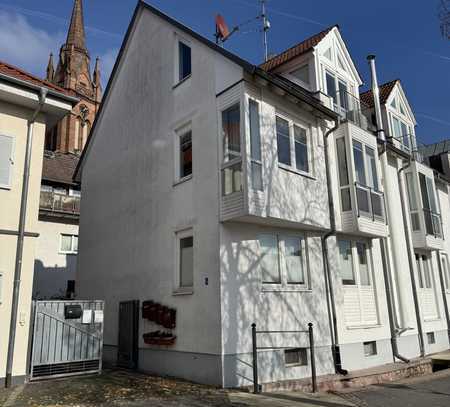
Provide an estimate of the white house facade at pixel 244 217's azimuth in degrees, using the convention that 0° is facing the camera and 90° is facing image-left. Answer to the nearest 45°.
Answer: approximately 315°

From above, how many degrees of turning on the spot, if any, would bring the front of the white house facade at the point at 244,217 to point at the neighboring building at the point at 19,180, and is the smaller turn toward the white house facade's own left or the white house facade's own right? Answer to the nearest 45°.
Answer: approximately 90° to the white house facade's own right
